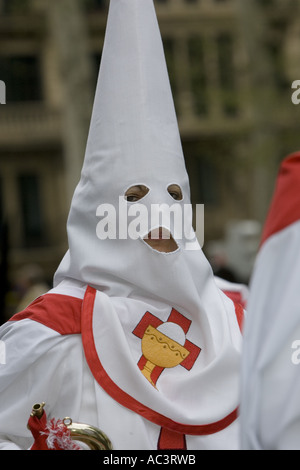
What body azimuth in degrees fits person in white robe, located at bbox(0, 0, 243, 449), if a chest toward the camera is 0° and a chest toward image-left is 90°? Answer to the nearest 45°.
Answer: approximately 315°

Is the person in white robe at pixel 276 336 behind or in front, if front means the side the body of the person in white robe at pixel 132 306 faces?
in front
